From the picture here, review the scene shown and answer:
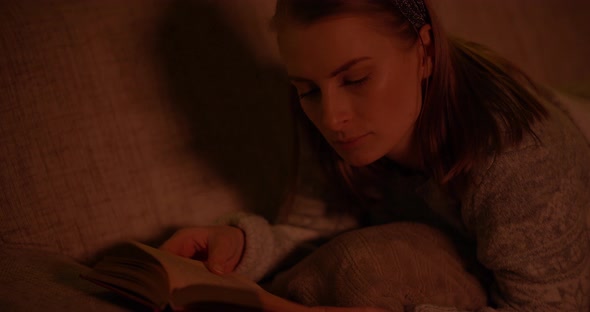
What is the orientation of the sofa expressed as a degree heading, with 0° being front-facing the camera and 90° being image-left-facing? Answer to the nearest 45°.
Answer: approximately 0°

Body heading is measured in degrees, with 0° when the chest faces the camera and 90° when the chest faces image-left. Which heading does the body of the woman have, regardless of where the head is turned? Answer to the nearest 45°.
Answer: approximately 45°
